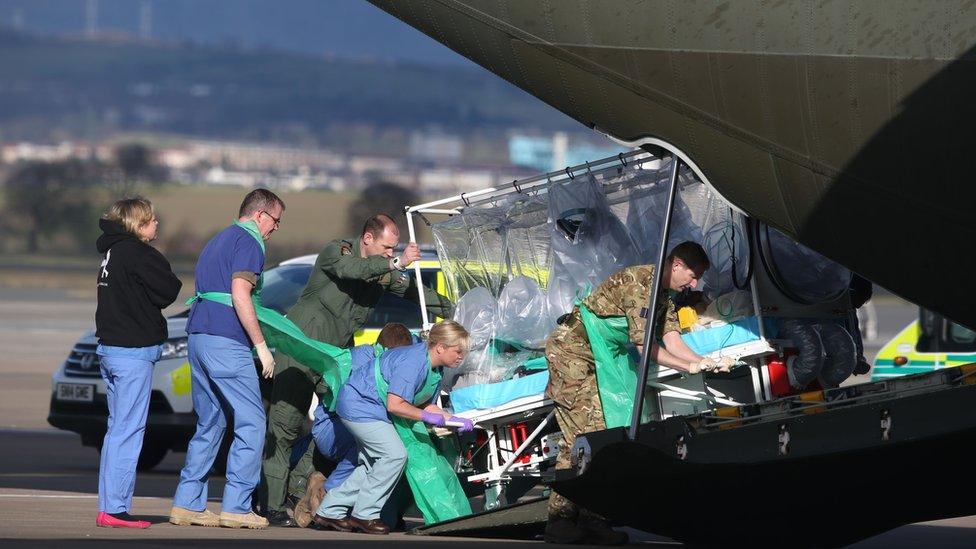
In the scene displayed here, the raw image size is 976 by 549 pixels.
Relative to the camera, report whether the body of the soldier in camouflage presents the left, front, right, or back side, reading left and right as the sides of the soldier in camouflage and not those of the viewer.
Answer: right

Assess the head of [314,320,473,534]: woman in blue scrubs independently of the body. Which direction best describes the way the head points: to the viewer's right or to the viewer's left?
to the viewer's right

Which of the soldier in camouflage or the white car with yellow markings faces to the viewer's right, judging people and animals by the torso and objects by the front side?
the soldier in camouflage

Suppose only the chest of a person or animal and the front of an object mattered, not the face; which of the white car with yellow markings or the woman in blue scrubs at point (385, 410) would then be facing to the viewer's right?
the woman in blue scrubs

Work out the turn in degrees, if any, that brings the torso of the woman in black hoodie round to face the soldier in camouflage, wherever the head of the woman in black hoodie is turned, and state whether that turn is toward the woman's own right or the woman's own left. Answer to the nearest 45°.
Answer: approximately 45° to the woman's own right

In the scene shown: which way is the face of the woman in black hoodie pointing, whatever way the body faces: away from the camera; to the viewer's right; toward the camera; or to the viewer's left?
to the viewer's right

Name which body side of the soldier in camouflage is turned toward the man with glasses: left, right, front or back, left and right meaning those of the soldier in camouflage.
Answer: back

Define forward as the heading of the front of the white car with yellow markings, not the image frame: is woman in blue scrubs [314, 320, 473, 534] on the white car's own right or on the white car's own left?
on the white car's own left

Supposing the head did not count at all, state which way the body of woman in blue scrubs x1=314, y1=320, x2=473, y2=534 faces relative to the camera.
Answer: to the viewer's right

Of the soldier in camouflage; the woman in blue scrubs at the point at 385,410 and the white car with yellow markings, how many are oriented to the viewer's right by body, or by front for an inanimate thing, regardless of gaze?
2

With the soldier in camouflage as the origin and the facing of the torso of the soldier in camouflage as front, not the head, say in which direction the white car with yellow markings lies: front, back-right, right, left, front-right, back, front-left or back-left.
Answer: back-left

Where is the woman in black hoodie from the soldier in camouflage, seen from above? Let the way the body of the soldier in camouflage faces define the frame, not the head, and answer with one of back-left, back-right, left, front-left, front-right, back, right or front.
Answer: back

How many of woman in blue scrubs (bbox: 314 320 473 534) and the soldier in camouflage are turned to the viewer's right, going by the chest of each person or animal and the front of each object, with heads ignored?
2

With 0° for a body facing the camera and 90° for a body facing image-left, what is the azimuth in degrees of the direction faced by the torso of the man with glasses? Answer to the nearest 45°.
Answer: approximately 225°
